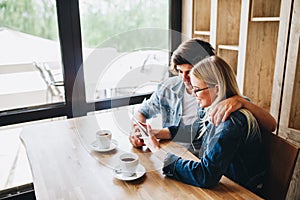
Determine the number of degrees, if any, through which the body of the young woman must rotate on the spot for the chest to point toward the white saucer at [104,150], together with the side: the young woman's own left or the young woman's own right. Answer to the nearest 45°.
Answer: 0° — they already face it

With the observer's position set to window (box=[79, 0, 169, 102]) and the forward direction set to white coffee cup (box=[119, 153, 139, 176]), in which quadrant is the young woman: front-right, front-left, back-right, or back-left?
front-left

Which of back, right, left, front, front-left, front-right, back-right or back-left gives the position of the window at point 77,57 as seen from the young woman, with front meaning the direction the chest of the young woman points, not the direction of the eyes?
front-right

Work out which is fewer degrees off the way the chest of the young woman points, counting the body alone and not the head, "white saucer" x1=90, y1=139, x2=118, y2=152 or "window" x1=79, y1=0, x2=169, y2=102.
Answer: the white saucer

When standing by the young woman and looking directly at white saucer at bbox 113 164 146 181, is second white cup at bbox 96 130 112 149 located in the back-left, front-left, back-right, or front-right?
front-right

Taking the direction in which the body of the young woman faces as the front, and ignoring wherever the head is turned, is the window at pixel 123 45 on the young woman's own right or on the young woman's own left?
on the young woman's own right

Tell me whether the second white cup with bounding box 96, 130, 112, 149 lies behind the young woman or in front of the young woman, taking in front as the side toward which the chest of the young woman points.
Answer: in front

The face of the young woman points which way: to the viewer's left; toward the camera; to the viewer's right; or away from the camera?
to the viewer's left

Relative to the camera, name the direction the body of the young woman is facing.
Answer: to the viewer's left
